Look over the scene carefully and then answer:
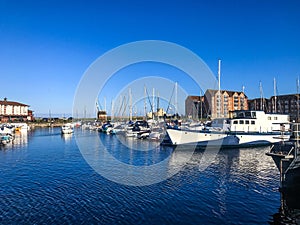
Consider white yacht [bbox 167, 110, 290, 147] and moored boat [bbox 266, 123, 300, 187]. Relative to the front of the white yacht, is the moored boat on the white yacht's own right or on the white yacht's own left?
on the white yacht's own left

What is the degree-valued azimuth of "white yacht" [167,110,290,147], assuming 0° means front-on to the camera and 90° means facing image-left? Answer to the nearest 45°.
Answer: approximately 90°
